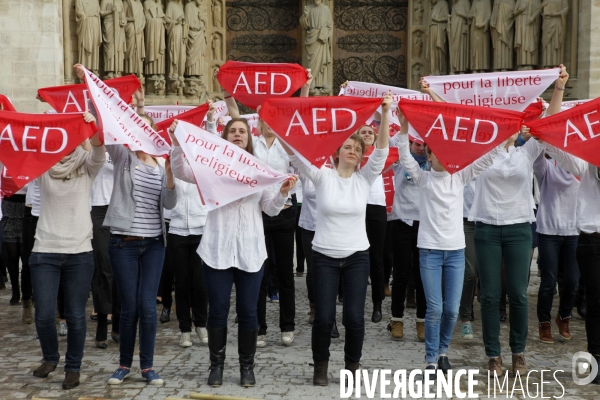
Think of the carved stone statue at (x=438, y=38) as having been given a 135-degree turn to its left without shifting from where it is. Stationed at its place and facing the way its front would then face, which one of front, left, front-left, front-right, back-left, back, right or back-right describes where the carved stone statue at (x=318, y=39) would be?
back

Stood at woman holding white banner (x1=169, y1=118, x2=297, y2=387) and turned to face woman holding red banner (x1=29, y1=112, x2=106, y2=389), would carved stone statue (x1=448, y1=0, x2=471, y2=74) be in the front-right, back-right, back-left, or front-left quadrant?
back-right

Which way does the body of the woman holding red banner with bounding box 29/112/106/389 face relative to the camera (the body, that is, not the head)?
toward the camera

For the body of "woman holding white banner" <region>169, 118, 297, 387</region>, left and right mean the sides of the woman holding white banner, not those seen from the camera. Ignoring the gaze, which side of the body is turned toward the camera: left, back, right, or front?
front

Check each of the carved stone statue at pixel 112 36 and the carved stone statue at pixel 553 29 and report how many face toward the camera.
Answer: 2

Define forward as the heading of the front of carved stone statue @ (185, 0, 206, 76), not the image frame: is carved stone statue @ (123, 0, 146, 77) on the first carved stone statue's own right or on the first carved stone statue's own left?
on the first carved stone statue's own right

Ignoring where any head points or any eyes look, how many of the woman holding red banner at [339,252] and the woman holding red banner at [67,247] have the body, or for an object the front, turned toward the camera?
2

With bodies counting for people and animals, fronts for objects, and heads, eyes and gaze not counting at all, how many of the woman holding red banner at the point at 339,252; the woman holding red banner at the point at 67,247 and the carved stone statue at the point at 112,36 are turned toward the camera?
3

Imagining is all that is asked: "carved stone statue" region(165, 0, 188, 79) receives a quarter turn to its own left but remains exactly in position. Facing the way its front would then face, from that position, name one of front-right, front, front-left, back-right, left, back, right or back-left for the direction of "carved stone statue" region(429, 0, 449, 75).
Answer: front-right

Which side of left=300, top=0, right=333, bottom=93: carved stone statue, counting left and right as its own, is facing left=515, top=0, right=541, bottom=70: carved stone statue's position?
left

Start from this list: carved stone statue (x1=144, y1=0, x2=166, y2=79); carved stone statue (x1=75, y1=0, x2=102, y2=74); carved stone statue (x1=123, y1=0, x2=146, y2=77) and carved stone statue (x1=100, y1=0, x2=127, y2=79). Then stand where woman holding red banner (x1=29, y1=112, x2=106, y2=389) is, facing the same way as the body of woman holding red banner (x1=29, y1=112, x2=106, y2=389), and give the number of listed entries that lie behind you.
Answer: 4

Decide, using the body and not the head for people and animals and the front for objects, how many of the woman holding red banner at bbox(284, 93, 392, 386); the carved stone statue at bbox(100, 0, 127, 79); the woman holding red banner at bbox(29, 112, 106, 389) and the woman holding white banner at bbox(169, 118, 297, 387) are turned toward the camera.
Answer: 4
